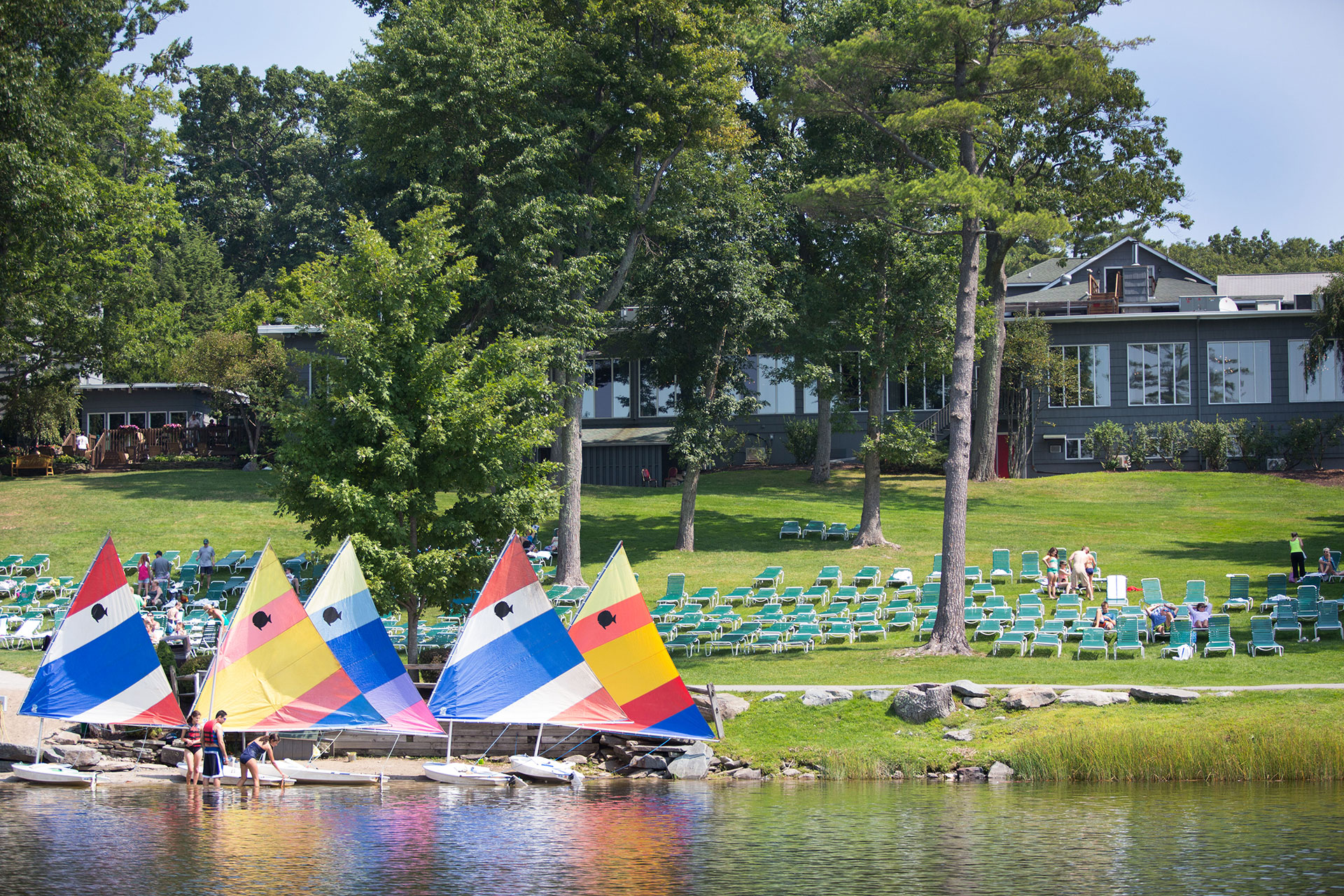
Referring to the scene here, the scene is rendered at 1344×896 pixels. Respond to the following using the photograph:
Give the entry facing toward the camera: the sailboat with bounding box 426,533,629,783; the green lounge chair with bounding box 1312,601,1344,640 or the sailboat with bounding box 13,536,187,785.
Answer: the green lounge chair

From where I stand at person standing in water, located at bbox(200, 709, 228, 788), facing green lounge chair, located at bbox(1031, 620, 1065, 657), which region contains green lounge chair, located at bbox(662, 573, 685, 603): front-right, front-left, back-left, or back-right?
front-left

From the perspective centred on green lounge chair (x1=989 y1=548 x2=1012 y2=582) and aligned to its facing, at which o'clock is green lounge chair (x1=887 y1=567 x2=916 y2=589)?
green lounge chair (x1=887 y1=567 x2=916 y2=589) is roughly at 2 o'clock from green lounge chair (x1=989 y1=548 x2=1012 y2=582).

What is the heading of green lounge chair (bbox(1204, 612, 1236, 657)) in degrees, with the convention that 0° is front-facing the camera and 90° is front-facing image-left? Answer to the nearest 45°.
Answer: approximately 0°

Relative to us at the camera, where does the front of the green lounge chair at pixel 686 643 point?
facing the viewer and to the left of the viewer

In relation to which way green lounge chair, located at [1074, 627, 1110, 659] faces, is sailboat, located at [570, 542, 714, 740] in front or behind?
in front

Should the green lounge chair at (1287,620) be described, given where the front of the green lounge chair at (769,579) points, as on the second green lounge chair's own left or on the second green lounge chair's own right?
on the second green lounge chair's own left

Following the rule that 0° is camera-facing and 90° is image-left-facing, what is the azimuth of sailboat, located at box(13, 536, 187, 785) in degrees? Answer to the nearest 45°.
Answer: approximately 135°

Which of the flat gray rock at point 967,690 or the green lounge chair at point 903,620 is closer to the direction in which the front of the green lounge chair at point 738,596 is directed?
the flat gray rock

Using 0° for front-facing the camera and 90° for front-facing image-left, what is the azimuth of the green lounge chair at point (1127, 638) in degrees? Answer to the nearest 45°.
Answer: approximately 0°

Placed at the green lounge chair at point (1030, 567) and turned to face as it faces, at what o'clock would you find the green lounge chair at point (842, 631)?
the green lounge chair at point (842, 631) is roughly at 1 o'clock from the green lounge chair at point (1030, 567).

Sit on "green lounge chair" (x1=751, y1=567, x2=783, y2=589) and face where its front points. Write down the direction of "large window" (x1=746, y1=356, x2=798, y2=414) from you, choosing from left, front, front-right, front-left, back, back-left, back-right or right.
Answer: back-right

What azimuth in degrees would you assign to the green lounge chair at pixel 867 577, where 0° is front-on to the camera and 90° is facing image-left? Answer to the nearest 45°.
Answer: approximately 45°

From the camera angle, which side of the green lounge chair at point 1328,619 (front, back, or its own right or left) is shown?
front

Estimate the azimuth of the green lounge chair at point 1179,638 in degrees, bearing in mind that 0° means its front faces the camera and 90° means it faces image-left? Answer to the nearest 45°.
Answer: approximately 45°

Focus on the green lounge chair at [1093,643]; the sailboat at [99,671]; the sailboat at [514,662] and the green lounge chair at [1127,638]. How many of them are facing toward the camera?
2

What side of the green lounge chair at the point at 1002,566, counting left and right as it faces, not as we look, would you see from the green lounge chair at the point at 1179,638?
front

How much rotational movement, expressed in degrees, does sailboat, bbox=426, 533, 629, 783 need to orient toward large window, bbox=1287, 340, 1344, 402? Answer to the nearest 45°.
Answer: approximately 90° to its right

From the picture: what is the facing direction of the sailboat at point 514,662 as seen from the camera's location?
facing away from the viewer and to the left of the viewer

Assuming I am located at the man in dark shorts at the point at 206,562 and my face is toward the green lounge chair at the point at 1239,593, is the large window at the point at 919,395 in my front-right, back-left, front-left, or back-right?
front-left
